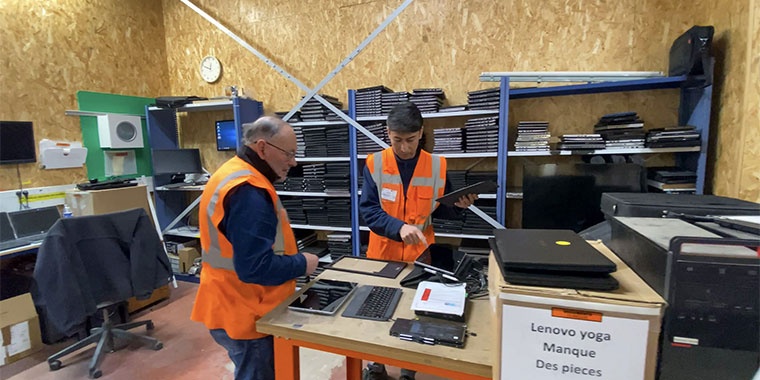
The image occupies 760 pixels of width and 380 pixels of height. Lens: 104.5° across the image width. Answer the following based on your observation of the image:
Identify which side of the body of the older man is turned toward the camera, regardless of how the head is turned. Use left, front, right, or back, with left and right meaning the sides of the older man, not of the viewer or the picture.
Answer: right

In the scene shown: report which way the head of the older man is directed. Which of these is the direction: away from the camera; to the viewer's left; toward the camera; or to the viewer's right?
to the viewer's right

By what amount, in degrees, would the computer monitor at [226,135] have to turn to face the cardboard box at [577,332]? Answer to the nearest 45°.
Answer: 0° — it already faces it

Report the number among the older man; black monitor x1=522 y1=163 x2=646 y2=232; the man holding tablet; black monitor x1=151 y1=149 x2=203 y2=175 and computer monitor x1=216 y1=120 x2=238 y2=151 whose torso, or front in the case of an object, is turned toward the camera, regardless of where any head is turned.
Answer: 4

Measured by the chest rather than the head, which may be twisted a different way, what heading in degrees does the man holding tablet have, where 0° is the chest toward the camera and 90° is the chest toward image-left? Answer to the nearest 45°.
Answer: approximately 0°
